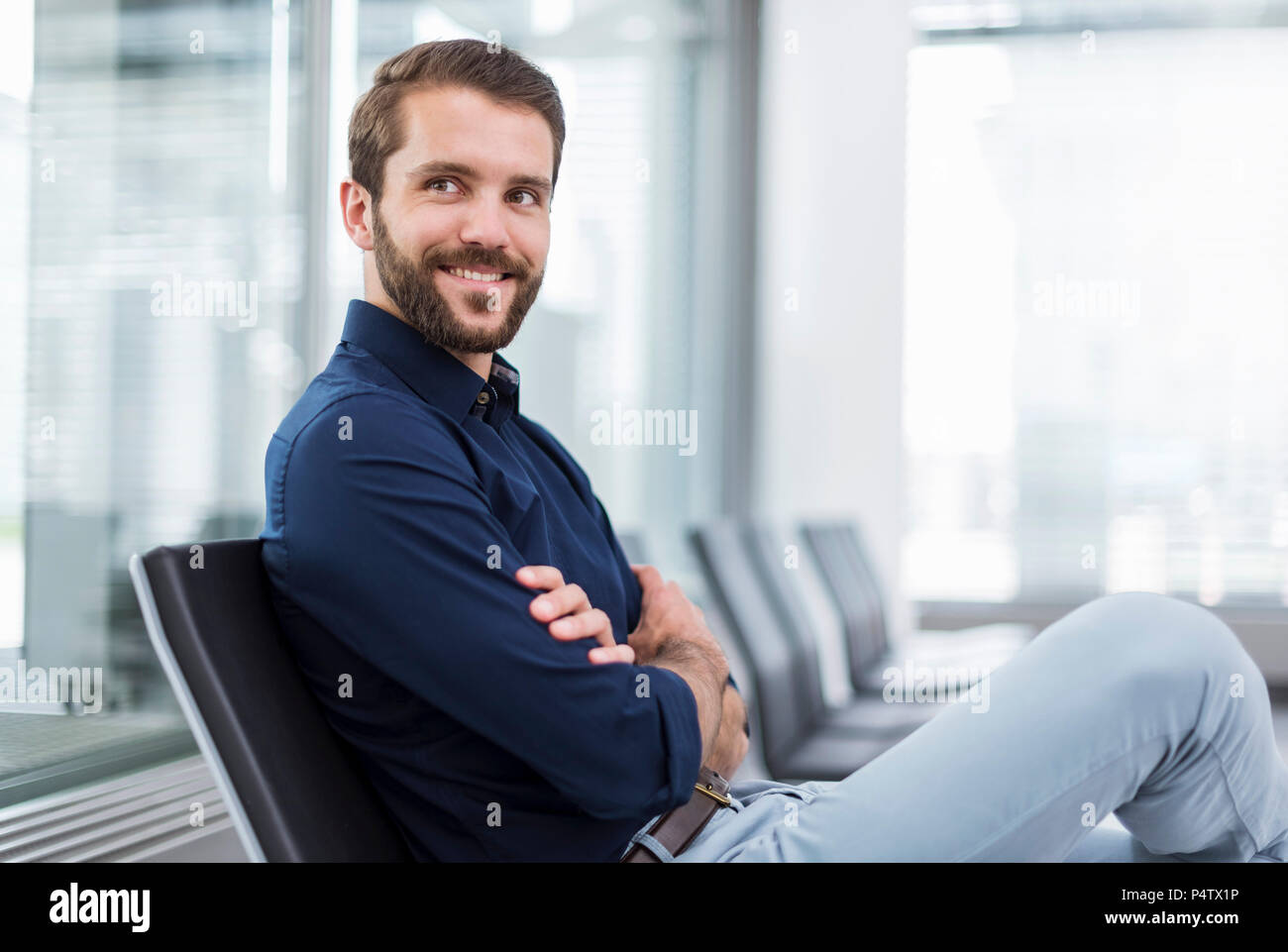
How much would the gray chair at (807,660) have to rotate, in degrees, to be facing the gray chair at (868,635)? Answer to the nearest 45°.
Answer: approximately 90° to its left

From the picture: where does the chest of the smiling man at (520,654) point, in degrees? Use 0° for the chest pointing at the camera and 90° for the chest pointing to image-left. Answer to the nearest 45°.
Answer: approximately 270°

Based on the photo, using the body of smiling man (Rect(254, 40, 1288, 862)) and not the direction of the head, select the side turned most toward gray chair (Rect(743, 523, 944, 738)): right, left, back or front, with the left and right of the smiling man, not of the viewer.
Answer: left

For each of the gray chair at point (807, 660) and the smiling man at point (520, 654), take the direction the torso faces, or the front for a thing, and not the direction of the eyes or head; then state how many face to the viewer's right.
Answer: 2

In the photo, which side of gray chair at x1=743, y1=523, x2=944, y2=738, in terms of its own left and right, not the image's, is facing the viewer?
right

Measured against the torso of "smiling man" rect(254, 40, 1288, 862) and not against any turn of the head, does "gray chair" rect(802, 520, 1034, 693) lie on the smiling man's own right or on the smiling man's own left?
on the smiling man's own left
